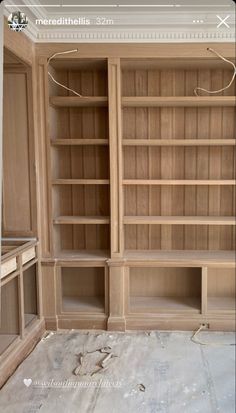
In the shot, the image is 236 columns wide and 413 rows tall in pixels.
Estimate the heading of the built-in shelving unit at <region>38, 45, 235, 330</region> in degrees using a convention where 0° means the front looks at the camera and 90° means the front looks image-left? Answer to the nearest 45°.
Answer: approximately 0°

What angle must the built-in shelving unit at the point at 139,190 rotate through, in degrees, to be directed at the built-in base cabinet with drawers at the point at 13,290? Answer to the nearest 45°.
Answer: approximately 45° to its right
